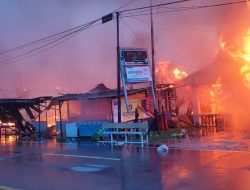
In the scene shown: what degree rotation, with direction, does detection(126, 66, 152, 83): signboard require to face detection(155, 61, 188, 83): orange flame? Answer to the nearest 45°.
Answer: approximately 180°

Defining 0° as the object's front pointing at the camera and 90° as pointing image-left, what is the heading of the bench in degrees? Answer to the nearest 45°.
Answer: approximately 0°

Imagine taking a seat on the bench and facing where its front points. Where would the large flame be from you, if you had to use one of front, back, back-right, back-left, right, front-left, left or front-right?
back-left

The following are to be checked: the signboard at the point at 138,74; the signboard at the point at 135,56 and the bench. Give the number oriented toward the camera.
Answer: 3

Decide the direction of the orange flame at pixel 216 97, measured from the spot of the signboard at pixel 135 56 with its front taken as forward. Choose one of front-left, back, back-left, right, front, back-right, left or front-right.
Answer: back-left

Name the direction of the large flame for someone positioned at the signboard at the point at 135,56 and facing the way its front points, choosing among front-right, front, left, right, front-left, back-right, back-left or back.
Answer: back-left

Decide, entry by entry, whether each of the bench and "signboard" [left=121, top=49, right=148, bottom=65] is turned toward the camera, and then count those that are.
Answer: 2
